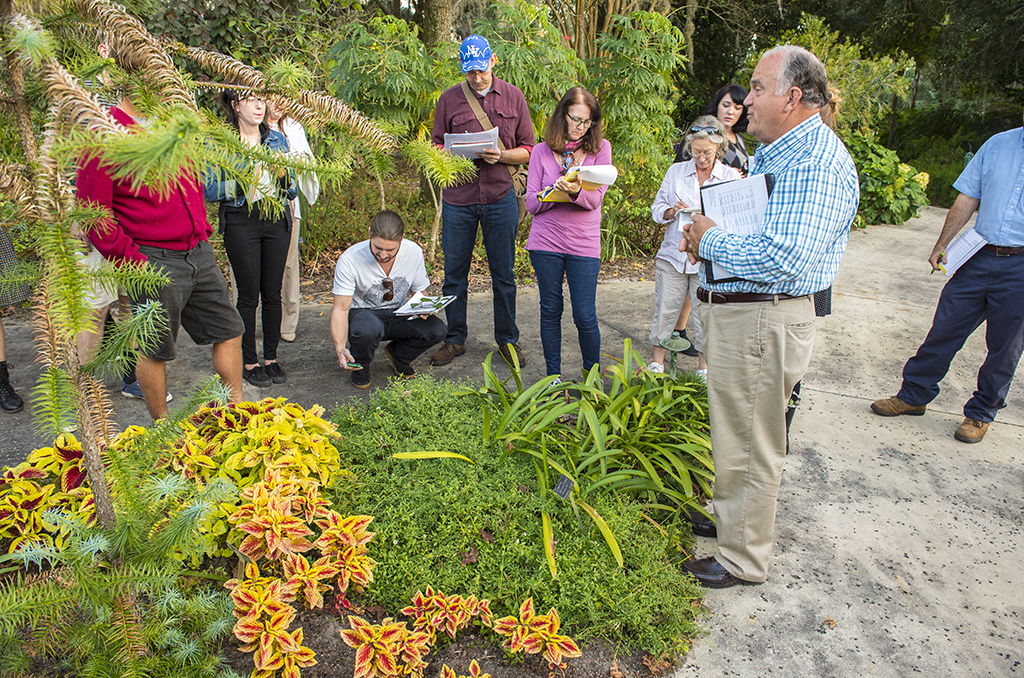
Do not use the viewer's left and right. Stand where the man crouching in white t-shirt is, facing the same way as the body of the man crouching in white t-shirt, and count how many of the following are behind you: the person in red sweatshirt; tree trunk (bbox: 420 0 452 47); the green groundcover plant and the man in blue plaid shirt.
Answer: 1

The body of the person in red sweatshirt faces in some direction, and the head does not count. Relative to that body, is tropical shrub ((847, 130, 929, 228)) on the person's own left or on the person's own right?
on the person's own left

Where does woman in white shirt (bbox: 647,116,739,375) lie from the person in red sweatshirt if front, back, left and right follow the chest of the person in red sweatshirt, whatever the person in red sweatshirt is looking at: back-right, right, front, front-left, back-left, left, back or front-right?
front-left

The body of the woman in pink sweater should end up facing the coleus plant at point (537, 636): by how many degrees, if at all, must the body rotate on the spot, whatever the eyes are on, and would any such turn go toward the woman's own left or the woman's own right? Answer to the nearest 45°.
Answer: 0° — they already face it

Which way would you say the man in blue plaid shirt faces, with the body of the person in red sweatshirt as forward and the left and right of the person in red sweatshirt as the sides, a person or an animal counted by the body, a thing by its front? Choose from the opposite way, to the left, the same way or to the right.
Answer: the opposite way

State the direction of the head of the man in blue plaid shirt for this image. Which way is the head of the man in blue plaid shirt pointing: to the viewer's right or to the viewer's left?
to the viewer's left

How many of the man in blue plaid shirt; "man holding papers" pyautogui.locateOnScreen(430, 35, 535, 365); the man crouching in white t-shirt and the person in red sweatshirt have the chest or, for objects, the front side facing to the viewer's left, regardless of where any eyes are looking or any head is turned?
1

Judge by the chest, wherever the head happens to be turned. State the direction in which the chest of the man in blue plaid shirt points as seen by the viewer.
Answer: to the viewer's left

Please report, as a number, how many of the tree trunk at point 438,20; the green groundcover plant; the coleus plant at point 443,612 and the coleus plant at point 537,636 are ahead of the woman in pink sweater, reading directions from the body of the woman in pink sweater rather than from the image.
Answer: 3

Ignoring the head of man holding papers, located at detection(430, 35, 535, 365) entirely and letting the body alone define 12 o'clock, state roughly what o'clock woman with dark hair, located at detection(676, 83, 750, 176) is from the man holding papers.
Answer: The woman with dark hair is roughly at 9 o'clock from the man holding papers.

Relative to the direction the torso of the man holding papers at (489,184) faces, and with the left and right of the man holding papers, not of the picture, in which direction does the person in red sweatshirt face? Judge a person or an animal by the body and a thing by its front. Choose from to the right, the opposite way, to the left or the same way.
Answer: to the left
